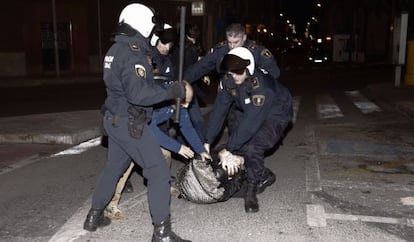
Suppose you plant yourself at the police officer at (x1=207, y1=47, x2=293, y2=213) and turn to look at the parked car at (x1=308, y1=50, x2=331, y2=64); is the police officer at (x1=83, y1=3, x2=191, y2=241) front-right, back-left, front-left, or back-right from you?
back-left

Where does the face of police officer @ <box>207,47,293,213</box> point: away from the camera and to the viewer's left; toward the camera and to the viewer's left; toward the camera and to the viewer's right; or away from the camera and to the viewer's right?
toward the camera and to the viewer's left

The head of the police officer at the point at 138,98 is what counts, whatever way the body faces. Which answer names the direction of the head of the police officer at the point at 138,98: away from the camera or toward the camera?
away from the camera

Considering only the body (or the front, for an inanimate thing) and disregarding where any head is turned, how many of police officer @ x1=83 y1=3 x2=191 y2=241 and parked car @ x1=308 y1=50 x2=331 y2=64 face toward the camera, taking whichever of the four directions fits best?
1

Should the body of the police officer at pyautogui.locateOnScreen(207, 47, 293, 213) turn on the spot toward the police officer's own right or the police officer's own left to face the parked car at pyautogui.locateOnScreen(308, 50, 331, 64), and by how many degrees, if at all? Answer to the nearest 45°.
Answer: approximately 135° to the police officer's own right

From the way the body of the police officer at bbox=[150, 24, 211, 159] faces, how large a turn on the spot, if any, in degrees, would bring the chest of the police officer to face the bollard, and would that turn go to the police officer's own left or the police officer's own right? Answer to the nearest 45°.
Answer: approximately 90° to the police officer's own left

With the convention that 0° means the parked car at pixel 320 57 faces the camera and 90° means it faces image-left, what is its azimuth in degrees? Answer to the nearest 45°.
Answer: approximately 0°

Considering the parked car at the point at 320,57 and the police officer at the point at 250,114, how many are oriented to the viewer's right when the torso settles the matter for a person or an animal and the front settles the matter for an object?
0

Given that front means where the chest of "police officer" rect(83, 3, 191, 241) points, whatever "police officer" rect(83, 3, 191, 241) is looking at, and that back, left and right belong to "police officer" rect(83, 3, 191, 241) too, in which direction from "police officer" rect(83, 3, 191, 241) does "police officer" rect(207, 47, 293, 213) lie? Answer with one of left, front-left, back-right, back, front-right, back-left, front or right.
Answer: front-left

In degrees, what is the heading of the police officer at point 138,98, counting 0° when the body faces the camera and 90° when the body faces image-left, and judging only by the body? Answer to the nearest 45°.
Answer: approximately 270°
